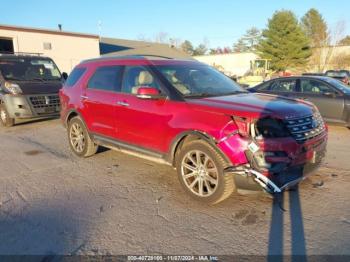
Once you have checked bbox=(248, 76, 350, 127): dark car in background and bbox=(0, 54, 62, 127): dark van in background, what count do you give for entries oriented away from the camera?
0

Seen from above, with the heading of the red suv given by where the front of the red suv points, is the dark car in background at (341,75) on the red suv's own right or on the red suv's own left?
on the red suv's own left

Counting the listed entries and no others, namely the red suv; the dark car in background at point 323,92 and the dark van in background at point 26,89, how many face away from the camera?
0

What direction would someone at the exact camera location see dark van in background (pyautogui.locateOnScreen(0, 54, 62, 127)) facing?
facing the viewer and to the right of the viewer

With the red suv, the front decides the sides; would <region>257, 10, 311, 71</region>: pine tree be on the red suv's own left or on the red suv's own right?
on the red suv's own left

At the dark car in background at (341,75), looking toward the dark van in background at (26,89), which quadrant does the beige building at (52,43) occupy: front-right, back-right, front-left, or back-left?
front-right

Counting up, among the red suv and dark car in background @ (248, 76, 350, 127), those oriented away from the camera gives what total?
0

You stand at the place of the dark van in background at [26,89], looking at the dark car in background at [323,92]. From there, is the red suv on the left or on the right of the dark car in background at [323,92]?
right

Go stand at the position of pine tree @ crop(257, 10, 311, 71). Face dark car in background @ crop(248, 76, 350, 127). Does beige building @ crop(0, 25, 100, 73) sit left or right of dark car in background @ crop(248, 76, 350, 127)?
right

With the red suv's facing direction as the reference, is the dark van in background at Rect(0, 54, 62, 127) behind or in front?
behind

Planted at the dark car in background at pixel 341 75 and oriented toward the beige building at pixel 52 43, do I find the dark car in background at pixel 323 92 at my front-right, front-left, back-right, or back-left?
front-left

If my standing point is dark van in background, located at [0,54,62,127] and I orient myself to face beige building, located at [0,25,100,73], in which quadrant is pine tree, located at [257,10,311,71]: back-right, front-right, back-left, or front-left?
front-right
